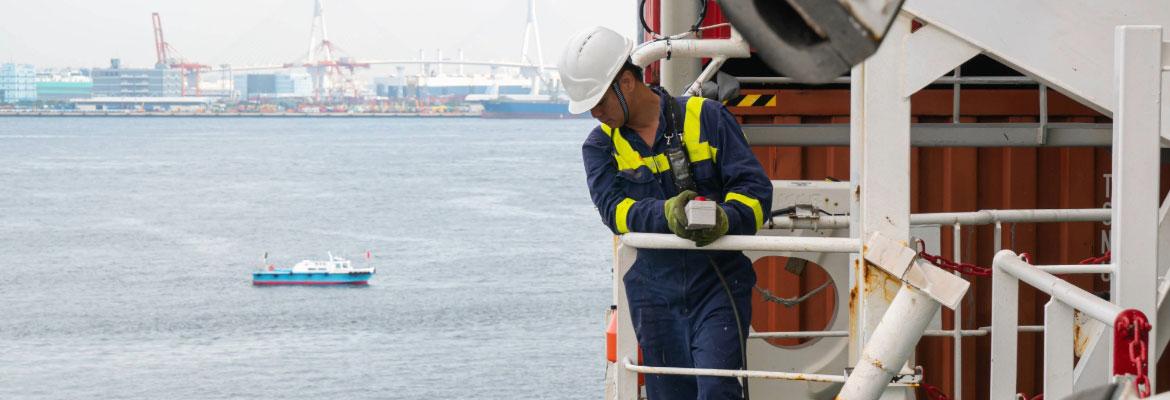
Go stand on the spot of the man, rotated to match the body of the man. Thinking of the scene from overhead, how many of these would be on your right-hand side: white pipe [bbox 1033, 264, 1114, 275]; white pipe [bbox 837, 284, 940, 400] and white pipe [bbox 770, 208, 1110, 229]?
0

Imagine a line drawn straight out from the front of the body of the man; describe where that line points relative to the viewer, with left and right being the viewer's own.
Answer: facing the viewer

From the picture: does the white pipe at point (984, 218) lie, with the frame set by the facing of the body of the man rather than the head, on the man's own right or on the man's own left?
on the man's own left

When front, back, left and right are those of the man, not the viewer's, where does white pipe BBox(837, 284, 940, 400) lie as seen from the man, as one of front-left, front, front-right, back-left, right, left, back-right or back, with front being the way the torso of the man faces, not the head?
front-left

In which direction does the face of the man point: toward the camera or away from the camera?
toward the camera

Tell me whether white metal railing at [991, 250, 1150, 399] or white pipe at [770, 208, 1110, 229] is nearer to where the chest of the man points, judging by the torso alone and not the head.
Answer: the white metal railing

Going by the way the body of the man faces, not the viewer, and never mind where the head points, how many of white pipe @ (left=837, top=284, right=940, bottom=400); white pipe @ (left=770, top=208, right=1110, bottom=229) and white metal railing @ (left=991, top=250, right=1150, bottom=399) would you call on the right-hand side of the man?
0

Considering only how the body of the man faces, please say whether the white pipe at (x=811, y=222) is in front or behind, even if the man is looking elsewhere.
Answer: behind

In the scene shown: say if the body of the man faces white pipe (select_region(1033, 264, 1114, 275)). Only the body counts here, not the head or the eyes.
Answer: no
